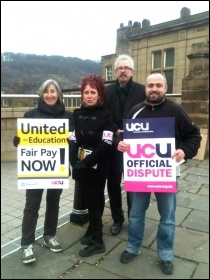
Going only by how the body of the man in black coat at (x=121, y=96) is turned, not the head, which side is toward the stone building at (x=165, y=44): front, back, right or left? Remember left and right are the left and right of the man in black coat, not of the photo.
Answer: back

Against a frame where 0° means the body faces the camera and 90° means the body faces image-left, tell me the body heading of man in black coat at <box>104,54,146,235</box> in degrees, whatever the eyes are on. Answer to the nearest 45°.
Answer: approximately 0°
